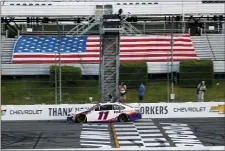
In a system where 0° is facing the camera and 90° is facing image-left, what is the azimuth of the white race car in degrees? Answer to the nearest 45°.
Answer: approximately 90°

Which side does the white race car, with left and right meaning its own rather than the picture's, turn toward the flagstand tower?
right

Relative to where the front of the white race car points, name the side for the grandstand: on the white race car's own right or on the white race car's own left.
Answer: on the white race car's own right

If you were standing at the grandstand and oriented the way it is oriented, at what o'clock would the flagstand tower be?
The flagstand tower is roughly at 12 o'clock from the grandstand.

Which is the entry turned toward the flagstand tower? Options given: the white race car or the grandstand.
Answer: the grandstand

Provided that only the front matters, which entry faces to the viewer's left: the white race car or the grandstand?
the white race car

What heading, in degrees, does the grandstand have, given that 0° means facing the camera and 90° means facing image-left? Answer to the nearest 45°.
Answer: approximately 0°

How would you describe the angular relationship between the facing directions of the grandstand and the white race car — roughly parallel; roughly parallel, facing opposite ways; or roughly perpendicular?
roughly perpendicular

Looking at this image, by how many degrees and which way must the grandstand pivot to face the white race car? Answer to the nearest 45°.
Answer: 0° — it already faces it
